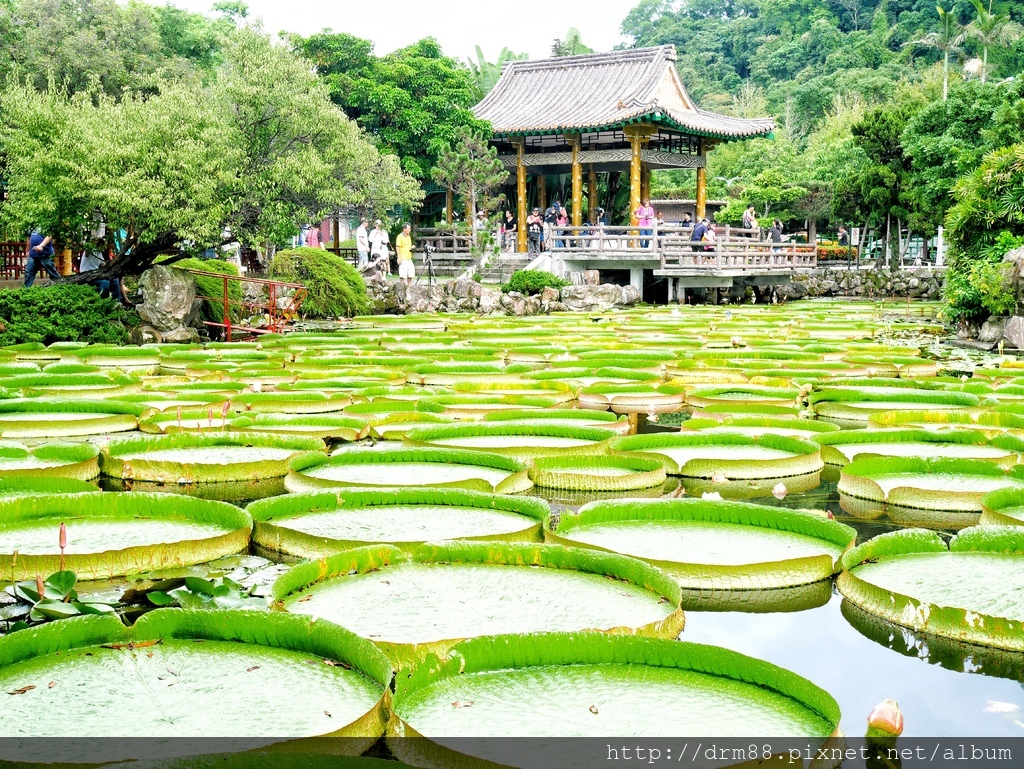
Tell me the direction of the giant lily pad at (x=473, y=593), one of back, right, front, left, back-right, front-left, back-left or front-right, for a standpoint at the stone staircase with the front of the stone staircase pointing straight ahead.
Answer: front-left

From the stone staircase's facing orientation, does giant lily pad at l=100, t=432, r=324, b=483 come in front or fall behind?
in front

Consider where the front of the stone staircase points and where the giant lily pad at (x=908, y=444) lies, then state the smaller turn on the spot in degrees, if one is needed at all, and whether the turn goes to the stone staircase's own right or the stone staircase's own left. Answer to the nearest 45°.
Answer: approximately 45° to the stone staircase's own left

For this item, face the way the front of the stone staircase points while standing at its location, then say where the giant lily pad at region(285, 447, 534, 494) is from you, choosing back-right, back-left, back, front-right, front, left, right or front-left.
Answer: front-left

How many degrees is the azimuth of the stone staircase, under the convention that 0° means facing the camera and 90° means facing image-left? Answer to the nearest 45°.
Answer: approximately 45°

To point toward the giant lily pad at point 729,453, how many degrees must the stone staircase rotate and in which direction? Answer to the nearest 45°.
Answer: approximately 45° to its left

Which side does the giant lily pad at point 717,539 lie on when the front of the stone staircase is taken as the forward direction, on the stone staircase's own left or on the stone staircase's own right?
on the stone staircase's own left
